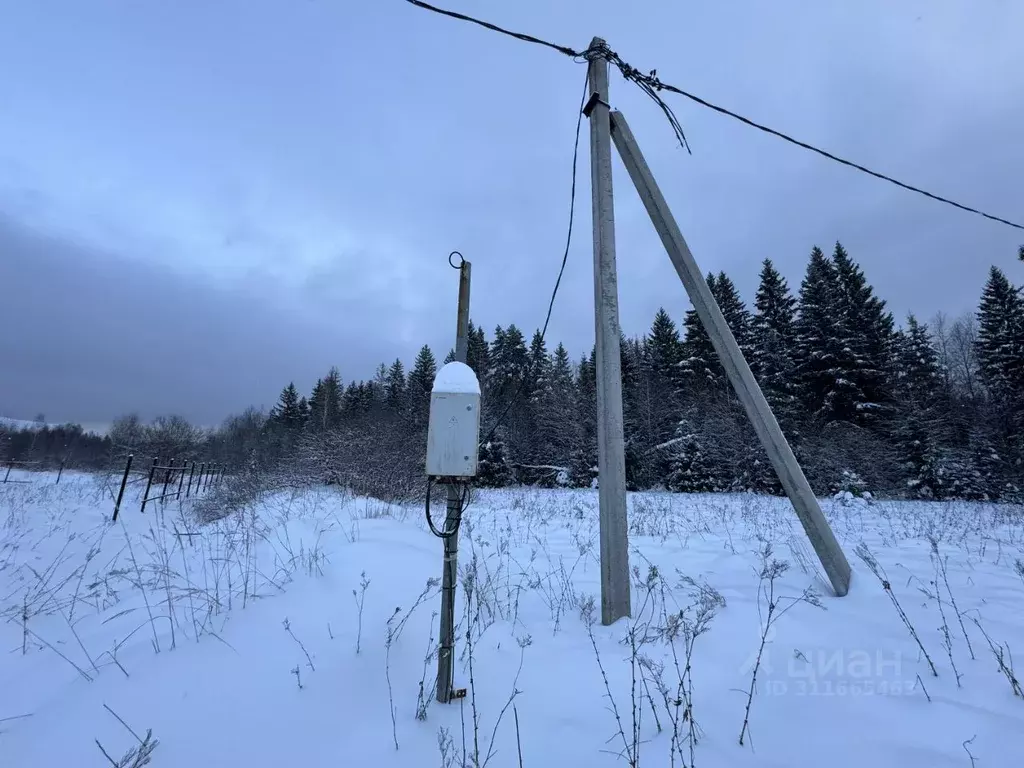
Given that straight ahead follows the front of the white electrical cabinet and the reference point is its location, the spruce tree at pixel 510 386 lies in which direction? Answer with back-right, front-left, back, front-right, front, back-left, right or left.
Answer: back

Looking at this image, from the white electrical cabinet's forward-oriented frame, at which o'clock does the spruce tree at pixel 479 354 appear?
The spruce tree is roughly at 6 o'clock from the white electrical cabinet.

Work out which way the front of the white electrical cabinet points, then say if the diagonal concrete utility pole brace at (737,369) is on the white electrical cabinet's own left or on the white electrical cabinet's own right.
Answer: on the white electrical cabinet's own left

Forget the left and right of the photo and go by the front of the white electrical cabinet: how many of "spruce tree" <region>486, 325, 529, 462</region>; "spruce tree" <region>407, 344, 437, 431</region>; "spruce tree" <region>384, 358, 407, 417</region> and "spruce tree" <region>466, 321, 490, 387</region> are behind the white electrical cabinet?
4

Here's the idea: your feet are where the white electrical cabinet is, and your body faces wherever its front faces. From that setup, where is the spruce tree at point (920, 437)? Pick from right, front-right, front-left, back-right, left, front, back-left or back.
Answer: back-left

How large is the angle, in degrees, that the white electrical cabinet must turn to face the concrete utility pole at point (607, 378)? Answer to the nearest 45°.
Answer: approximately 135° to its left

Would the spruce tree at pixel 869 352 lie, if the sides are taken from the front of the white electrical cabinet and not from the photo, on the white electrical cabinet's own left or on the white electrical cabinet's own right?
on the white electrical cabinet's own left

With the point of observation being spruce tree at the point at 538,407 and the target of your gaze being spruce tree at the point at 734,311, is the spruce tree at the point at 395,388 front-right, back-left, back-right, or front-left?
back-left

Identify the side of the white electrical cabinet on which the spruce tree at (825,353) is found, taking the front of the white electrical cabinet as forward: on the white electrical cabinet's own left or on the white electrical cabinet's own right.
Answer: on the white electrical cabinet's own left

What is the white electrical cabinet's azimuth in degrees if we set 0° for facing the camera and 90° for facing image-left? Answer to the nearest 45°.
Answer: approximately 0°

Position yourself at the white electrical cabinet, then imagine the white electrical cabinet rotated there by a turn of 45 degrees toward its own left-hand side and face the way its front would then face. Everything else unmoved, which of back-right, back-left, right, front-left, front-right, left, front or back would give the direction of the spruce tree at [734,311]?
left

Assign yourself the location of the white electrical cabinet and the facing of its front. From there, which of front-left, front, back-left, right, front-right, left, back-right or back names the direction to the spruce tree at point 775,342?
back-left

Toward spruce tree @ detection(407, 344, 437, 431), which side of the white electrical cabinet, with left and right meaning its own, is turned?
back
